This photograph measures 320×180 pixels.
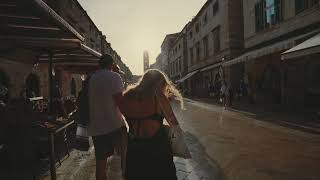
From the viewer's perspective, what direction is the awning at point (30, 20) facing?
to the viewer's right

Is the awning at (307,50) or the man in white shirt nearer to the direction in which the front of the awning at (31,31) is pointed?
the awning

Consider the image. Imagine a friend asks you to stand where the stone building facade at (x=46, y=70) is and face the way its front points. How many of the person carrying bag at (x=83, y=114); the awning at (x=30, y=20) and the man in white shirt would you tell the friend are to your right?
3

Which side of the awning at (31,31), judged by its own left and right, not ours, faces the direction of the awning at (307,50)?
front

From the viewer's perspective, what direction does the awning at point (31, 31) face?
to the viewer's right

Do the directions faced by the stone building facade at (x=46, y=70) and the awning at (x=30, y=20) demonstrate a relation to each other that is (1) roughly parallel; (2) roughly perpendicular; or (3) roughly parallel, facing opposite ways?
roughly parallel

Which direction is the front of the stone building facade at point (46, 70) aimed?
to the viewer's right

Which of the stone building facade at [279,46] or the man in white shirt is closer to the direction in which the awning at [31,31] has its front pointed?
the stone building facade

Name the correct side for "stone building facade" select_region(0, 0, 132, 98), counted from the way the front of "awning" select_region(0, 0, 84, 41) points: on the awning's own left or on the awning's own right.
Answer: on the awning's own left

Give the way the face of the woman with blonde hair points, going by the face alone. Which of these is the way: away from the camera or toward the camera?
away from the camera

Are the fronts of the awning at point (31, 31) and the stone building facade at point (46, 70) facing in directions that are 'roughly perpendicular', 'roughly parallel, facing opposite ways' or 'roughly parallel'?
roughly parallel

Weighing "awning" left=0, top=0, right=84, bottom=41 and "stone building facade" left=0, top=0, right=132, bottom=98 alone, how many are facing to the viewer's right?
2

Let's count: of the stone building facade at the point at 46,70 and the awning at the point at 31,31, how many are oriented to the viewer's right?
2
